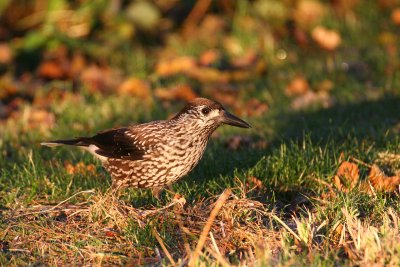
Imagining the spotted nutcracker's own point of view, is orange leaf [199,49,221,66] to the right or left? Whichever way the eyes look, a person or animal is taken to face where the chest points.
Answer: on its left

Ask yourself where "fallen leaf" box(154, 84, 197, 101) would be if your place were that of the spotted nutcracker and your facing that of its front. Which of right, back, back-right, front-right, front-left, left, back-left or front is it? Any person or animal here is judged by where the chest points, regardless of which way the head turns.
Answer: left

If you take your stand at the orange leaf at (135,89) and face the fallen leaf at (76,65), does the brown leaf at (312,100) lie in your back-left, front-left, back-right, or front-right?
back-right

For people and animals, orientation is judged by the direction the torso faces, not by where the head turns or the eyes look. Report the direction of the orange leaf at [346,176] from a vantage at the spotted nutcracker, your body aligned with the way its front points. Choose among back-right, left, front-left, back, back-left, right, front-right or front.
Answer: front

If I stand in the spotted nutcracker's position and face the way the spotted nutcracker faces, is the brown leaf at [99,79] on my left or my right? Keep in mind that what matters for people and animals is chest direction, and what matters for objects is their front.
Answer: on my left

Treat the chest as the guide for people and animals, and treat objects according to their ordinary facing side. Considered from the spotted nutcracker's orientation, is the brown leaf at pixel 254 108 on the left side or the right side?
on its left

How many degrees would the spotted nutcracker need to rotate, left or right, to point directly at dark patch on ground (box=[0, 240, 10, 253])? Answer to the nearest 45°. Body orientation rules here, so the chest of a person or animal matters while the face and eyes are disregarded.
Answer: approximately 135° to its right

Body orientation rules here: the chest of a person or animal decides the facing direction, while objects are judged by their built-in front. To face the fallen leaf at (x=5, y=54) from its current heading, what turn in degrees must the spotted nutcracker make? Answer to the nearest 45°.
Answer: approximately 135° to its left

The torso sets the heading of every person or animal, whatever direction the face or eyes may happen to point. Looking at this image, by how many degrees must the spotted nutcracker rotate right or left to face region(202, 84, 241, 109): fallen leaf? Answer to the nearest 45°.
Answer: approximately 90° to its left

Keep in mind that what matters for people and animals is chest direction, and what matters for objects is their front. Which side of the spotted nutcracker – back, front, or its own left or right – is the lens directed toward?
right

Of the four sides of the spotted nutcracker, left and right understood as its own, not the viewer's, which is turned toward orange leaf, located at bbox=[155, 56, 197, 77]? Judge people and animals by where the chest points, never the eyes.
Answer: left

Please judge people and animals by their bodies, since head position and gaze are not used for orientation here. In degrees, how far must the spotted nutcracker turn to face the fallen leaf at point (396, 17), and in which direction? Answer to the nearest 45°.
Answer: approximately 45° to its left

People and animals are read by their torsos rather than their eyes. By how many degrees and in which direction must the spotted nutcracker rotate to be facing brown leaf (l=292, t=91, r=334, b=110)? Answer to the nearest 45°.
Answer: approximately 45° to its left

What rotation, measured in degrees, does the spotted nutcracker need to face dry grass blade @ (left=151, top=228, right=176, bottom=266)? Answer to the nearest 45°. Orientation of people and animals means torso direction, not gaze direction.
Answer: approximately 90° to its right

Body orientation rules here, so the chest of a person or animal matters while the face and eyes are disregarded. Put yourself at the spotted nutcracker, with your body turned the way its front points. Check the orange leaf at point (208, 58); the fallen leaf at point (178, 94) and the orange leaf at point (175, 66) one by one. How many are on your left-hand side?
3

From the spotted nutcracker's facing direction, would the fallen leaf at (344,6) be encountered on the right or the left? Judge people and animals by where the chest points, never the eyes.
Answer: on its left
